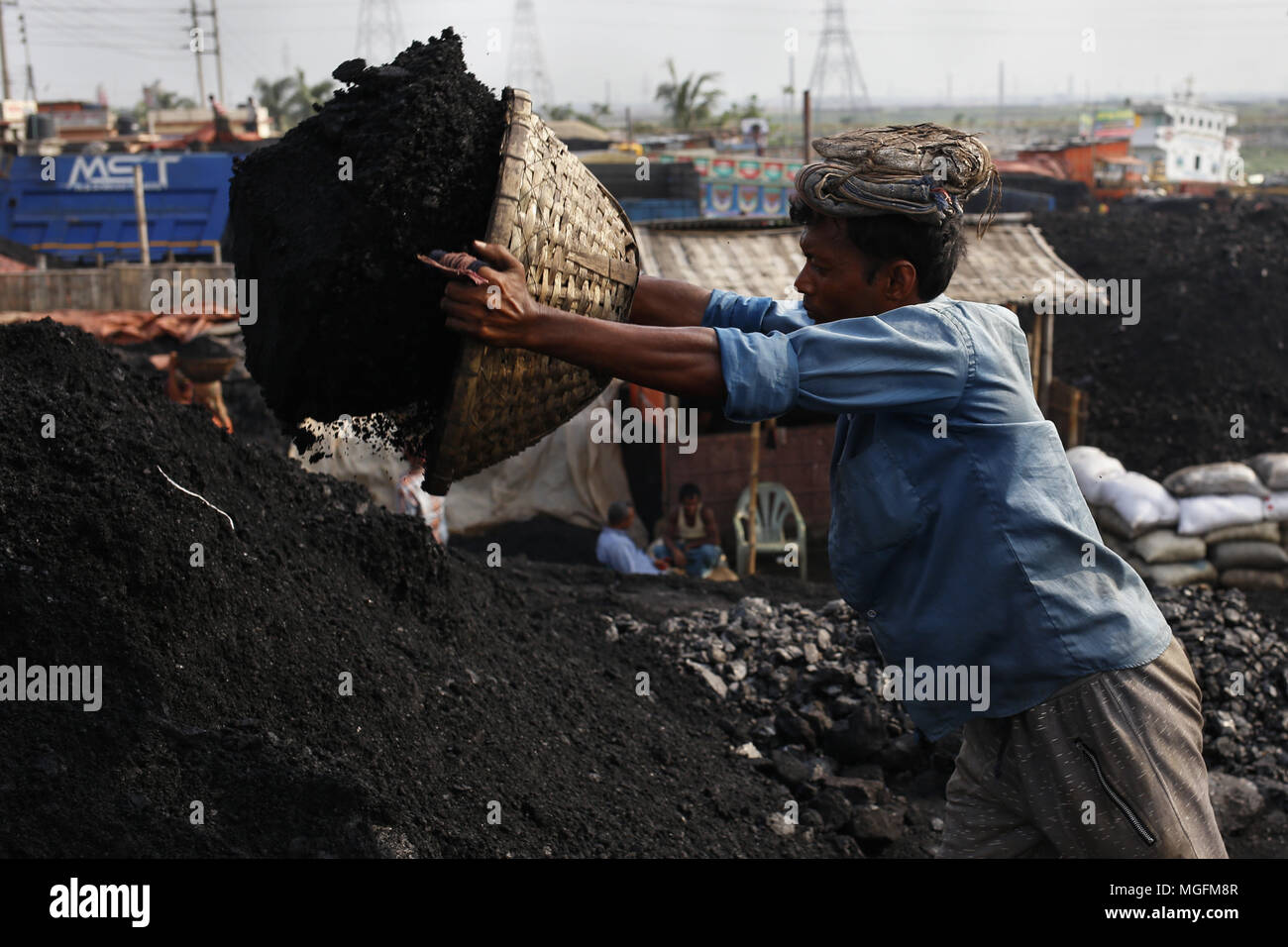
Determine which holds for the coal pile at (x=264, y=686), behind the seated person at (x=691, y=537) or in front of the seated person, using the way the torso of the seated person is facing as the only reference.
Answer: in front

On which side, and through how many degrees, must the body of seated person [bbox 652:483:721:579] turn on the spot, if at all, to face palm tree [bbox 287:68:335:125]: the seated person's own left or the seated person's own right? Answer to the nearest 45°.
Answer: approximately 180°

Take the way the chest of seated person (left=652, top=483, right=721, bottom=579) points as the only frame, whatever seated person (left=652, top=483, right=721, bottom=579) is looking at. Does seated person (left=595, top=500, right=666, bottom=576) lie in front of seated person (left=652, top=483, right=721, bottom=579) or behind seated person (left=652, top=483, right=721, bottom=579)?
in front

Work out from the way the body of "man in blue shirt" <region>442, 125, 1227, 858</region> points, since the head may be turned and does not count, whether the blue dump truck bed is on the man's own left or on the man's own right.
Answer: on the man's own right

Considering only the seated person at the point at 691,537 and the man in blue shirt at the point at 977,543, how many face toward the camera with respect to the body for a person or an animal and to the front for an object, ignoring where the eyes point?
1

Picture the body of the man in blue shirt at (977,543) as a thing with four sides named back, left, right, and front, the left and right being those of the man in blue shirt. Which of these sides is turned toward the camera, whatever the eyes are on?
left

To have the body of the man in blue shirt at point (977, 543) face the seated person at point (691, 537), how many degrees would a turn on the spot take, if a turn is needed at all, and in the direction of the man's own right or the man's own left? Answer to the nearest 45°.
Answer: approximately 90° to the man's own right

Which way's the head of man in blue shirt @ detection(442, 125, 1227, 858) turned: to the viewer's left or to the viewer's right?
to the viewer's left

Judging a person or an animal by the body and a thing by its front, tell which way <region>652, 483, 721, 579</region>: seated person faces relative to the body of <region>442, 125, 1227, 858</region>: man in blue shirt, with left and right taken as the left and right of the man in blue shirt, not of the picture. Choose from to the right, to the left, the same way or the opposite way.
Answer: to the left

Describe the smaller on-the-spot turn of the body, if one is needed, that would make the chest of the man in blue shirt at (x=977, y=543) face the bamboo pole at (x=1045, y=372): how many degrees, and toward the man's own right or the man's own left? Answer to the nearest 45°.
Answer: approximately 90° to the man's own right
